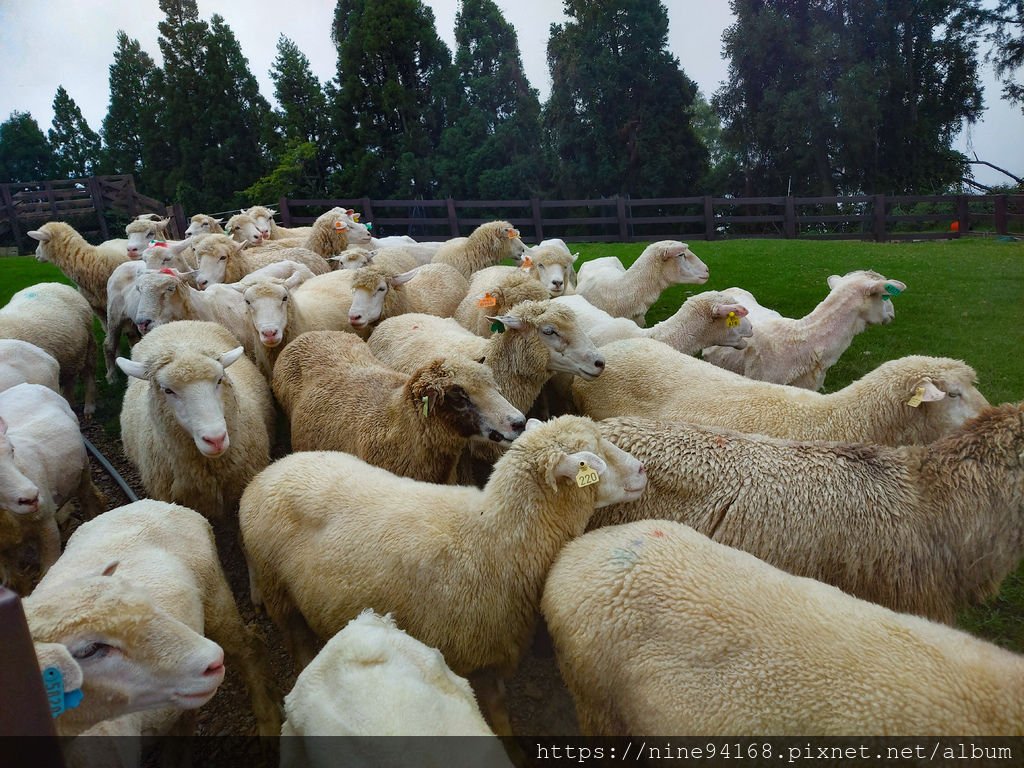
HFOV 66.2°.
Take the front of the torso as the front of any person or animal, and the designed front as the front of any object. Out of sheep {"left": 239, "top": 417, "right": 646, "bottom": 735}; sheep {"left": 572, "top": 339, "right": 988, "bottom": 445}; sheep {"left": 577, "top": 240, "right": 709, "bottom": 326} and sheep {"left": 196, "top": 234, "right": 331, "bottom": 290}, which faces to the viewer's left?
sheep {"left": 196, "top": 234, "right": 331, "bottom": 290}

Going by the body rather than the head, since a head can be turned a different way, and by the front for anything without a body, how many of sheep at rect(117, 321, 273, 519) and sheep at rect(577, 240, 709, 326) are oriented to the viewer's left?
0

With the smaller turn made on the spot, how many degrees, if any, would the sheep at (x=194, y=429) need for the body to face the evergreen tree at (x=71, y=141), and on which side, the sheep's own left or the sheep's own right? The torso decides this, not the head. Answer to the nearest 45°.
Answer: approximately 180°

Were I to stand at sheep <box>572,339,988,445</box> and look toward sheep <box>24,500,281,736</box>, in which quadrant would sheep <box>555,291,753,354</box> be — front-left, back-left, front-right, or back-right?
back-right

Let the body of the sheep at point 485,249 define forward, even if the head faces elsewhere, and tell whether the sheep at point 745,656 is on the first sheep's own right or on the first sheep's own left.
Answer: on the first sheep's own right

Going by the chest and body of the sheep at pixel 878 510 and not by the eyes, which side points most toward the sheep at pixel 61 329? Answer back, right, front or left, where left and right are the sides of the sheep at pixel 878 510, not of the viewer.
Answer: back

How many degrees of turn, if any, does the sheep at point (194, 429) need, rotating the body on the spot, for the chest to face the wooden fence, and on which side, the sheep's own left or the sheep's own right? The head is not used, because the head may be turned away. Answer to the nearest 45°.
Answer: approximately 135° to the sheep's own left

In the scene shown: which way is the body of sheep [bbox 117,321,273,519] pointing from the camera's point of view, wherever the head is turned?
toward the camera

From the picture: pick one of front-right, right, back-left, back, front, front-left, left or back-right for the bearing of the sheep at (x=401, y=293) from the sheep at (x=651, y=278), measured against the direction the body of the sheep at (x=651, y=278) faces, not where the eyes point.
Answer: back-right

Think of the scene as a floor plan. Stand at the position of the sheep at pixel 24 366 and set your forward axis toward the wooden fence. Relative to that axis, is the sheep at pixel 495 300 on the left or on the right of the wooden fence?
right

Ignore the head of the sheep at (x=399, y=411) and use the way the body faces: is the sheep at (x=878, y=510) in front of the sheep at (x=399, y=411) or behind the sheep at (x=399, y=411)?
in front

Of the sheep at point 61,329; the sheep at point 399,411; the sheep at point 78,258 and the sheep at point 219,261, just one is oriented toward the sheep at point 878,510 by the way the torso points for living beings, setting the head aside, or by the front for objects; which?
the sheep at point 399,411

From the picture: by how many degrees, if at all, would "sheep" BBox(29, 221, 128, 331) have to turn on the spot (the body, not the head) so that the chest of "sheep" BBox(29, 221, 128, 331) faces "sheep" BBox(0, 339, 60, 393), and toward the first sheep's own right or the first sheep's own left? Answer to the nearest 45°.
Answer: approximately 90° to the first sheep's own left

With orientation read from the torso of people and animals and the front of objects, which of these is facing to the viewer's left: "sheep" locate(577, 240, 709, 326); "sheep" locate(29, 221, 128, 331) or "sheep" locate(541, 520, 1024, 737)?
"sheep" locate(29, 221, 128, 331)

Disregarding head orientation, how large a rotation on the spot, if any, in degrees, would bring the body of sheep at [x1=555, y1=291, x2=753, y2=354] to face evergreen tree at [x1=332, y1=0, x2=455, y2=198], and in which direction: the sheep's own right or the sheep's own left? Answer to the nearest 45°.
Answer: approximately 135° to the sheep's own left

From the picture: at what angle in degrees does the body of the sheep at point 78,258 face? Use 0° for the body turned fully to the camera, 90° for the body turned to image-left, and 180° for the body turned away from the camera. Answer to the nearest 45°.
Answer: approximately 90°

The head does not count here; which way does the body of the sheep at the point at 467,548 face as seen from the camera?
to the viewer's right

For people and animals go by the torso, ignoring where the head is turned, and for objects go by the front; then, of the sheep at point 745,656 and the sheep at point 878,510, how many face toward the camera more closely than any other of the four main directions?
0

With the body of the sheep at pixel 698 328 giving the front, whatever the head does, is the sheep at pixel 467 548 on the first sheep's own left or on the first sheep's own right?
on the first sheep's own right

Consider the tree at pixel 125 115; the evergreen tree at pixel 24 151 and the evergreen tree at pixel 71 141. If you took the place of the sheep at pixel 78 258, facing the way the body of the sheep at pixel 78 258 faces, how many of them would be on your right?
3

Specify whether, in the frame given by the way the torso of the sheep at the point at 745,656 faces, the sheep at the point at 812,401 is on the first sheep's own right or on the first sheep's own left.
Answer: on the first sheep's own left

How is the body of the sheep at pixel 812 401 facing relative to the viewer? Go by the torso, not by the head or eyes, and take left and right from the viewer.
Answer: facing to the right of the viewer

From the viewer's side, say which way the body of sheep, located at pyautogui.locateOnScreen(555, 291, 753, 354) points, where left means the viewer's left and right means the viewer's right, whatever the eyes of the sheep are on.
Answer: facing to the right of the viewer

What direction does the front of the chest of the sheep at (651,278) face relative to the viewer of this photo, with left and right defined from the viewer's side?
facing to the right of the viewer
